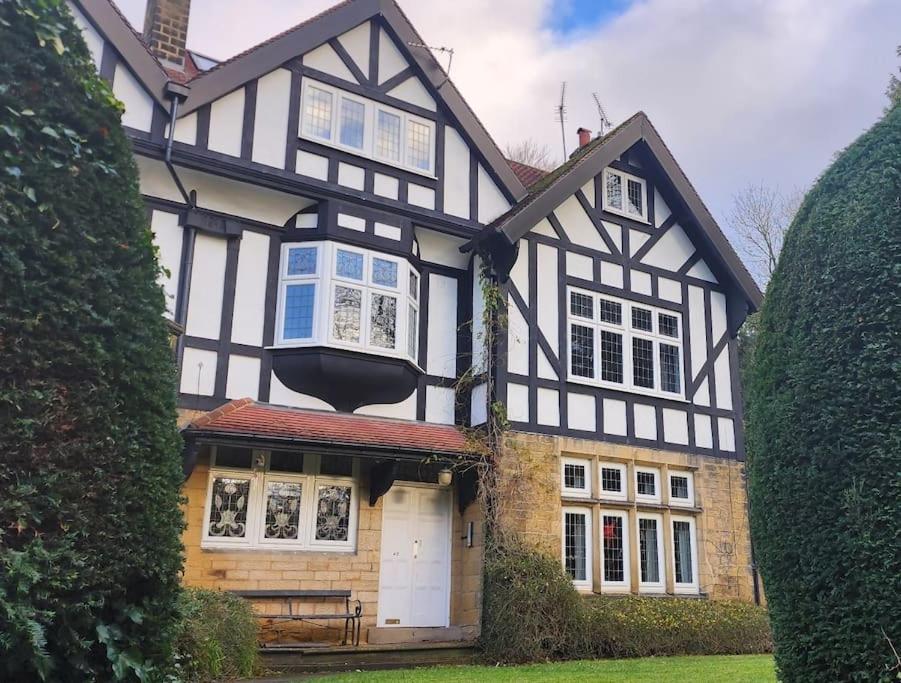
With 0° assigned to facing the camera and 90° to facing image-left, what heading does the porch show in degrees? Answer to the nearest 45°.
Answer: approximately 0°

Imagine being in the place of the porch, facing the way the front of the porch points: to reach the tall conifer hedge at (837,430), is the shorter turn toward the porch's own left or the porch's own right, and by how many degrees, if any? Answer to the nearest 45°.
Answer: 0° — it already faces it

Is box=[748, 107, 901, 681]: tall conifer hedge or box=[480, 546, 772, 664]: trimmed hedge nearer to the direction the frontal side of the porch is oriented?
the tall conifer hedge

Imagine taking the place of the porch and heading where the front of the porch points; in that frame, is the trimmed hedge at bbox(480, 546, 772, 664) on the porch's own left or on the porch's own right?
on the porch's own left

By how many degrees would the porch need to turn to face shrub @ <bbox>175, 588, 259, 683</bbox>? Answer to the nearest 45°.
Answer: approximately 45° to its right

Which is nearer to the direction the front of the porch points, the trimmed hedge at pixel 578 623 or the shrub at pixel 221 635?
the shrub

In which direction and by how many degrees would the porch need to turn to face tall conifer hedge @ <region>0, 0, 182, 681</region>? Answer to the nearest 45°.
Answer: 0° — it already faces it
